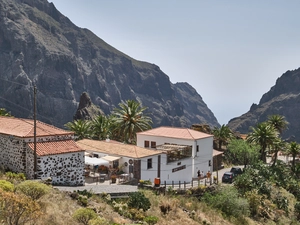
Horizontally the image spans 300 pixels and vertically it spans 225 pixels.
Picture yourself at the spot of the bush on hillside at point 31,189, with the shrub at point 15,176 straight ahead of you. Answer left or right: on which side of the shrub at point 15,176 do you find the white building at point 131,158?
right

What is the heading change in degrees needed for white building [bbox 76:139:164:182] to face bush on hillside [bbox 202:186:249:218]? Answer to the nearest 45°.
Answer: approximately 90° to its left

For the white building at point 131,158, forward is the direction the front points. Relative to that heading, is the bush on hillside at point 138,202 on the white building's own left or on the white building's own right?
on the white building's own left

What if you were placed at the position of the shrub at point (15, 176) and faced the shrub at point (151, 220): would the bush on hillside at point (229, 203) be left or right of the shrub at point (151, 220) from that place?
left

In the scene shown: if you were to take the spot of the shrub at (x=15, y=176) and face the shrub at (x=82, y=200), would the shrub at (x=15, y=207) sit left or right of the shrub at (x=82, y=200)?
right

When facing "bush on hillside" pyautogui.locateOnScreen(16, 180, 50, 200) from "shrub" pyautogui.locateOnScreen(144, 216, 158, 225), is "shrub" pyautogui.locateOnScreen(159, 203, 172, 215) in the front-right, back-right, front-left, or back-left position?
back-right

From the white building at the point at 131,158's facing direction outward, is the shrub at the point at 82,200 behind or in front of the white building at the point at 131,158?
in front

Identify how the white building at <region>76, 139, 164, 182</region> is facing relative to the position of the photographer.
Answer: facing the viewer and to the left of the viewer

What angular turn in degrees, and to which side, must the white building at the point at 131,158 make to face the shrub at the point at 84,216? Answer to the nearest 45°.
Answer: approximately 45° to its left

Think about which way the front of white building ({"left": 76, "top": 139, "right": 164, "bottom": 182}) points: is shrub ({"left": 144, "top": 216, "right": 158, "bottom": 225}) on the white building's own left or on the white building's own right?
on the white building's own left
